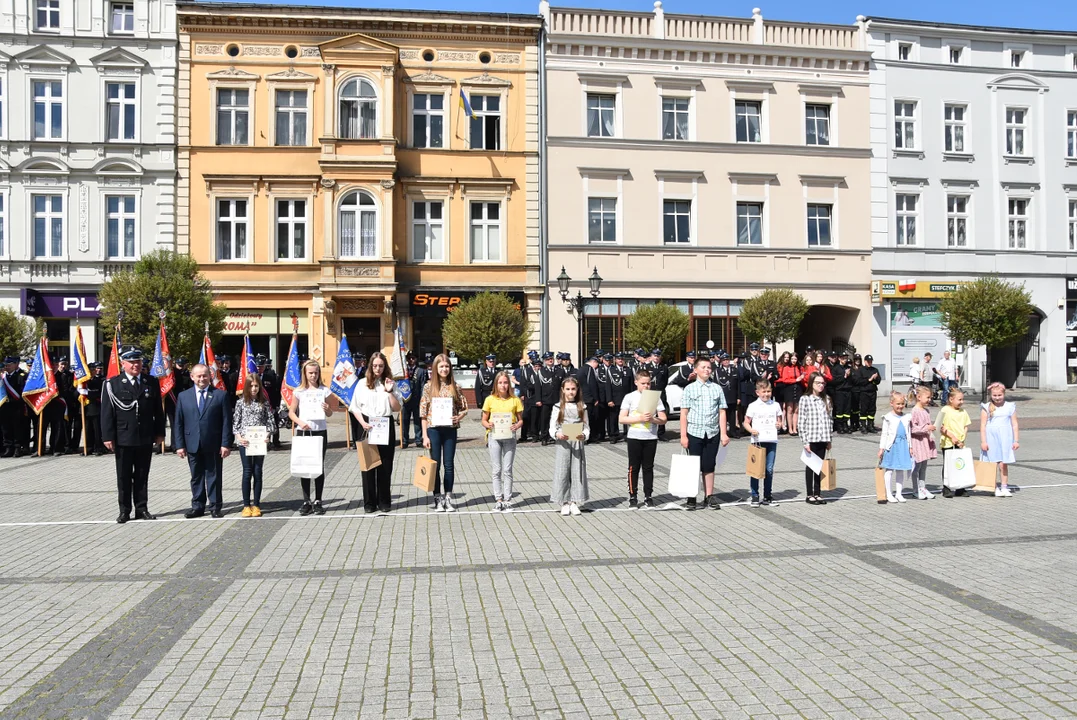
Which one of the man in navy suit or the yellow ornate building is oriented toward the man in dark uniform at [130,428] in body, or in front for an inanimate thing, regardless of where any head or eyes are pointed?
the yellow ornate building

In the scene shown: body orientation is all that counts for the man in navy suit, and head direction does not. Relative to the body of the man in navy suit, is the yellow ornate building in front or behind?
behind

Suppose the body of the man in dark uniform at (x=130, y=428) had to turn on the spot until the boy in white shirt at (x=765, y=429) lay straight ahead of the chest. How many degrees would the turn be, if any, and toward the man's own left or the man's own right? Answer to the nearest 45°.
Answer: approximately 90° to the man's own left

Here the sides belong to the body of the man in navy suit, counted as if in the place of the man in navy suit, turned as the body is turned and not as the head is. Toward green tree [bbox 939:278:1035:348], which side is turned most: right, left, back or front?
left

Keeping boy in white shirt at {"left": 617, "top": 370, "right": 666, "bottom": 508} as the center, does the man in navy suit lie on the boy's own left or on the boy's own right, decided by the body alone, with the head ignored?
on the boy's own right

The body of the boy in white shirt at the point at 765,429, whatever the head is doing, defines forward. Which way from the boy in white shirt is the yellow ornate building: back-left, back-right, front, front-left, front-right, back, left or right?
back-right

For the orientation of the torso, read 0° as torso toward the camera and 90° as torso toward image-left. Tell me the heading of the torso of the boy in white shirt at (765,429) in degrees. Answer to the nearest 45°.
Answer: approximately 0°
